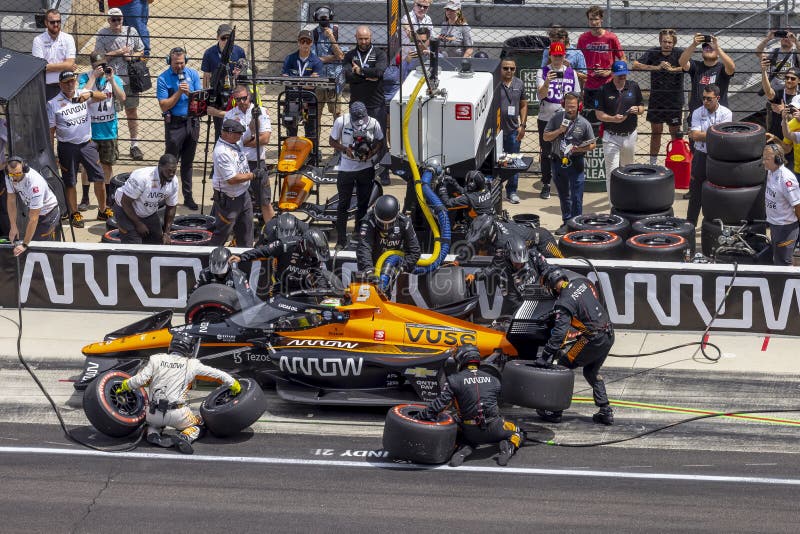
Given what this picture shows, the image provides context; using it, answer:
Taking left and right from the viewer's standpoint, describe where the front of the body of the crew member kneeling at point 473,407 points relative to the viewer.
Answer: facing away from the viewer

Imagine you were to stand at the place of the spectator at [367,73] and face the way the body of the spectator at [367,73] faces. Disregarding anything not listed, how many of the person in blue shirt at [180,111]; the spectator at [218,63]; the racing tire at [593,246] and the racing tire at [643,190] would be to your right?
2

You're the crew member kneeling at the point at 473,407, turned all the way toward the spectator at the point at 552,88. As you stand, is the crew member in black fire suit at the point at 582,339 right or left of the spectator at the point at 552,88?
right

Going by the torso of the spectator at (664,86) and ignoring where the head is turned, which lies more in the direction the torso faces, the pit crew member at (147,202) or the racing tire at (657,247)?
the racing tire

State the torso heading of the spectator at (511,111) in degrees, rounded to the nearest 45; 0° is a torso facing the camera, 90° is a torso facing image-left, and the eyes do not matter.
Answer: approximately 0°

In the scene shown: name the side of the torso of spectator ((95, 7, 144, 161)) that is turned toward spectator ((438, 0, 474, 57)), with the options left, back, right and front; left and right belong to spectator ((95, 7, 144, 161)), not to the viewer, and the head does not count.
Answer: left

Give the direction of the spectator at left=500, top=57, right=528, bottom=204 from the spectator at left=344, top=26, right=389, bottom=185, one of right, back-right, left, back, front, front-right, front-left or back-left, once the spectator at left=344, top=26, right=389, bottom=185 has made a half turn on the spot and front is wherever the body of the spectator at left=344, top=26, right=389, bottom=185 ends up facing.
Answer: right

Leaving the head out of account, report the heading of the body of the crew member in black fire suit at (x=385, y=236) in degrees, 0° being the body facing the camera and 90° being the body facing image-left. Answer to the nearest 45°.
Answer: approximately 0°

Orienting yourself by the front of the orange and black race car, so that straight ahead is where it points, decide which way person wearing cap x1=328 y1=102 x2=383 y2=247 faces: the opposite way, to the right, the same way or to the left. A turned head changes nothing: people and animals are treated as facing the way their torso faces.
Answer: to the left

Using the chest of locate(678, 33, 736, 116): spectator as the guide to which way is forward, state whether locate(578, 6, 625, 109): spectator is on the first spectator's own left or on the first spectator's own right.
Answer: on the first spectator's own right
